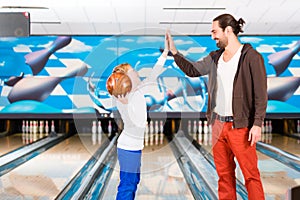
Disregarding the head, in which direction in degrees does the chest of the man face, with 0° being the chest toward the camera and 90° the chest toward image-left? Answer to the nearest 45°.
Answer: approximately 45°

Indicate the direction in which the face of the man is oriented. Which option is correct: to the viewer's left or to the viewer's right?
to the viewer's left
